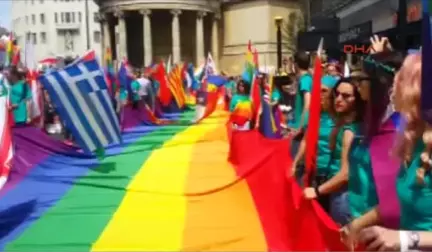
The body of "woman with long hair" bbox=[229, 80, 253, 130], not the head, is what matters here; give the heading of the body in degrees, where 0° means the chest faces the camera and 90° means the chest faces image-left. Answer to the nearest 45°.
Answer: approximately 45°

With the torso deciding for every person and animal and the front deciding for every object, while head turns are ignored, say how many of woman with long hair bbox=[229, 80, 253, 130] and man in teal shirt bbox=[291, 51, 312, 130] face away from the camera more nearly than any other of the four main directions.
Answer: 0

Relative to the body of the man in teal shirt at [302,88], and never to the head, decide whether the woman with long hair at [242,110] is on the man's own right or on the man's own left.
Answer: on the man's own right

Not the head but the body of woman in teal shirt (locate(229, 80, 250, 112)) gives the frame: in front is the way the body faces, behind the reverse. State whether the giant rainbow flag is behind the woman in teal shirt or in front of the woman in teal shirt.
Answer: in front

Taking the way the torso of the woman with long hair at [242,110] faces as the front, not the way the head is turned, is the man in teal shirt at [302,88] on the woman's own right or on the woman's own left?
on the woman's own left

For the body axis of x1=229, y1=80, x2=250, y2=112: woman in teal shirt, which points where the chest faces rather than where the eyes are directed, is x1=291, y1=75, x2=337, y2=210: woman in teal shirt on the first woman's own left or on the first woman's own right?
on the first woman's own left

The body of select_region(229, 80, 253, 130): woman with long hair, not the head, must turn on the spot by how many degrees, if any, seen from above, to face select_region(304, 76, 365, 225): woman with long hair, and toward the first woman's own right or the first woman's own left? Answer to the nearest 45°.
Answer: approximately 45° to the first woman's own left

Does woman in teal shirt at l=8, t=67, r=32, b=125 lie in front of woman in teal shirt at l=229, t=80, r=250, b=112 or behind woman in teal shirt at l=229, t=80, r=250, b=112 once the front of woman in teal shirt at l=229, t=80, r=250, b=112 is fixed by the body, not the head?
in front

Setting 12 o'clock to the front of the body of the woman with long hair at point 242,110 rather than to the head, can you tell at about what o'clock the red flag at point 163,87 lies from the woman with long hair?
The red flag is roughly at 4 o'clock from the woman with long hair.

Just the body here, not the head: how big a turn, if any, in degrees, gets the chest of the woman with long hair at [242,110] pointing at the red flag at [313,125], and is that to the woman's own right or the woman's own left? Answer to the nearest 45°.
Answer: approximately 45° to the woman's own left
